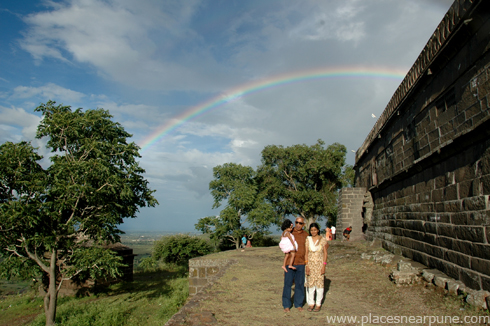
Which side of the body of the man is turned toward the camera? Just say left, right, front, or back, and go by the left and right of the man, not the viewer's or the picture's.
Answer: front

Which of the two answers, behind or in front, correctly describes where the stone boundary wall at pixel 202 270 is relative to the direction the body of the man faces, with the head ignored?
behind

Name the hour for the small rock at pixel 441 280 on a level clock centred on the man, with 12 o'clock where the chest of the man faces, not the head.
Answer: The small rock is roughly at 8 o'clock from the man.

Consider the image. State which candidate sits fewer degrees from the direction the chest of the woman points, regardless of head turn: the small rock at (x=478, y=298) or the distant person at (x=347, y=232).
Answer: the small rock

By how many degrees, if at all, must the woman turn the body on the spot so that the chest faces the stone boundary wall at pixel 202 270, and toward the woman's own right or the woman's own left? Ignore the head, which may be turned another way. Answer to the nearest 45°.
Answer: approximately 135° to the woman's own right

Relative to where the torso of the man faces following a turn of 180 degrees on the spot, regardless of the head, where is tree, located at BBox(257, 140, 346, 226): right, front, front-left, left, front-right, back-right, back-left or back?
front

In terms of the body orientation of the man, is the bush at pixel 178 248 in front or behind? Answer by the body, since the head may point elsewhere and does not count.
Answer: behind

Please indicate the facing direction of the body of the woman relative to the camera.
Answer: toward the camera

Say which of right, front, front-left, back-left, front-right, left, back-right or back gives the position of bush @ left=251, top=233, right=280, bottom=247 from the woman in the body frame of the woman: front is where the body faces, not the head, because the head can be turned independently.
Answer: back

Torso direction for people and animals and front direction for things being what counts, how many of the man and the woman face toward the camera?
2

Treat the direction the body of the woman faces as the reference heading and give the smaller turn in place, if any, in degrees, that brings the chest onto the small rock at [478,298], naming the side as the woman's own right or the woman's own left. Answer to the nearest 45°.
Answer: approximately 90° to the woman's own left

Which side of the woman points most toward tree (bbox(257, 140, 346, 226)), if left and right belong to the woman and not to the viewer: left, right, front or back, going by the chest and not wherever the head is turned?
back

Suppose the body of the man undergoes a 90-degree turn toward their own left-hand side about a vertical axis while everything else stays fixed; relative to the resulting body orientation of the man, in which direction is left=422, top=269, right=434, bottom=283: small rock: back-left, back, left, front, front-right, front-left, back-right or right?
front-left

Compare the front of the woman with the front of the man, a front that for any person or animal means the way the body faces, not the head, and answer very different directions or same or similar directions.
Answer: same or similar directions
